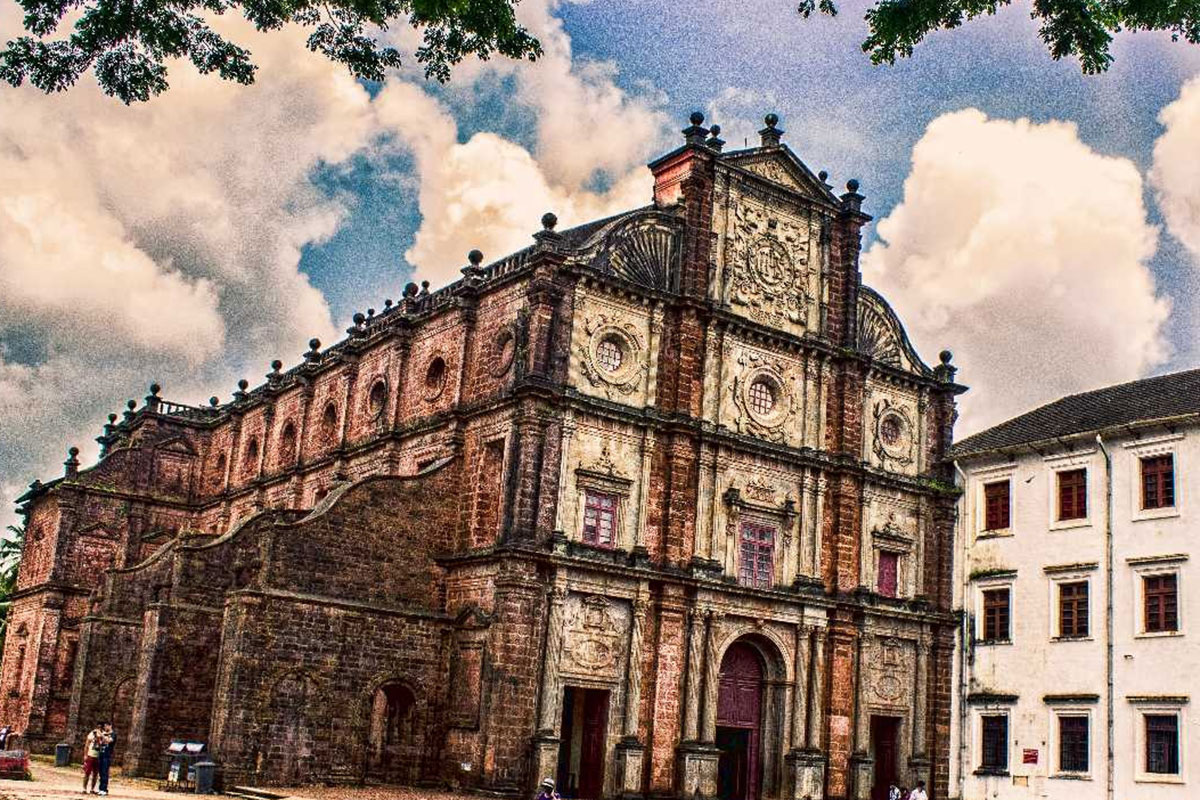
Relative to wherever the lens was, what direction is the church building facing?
facing the viewer and to the right of the viewer

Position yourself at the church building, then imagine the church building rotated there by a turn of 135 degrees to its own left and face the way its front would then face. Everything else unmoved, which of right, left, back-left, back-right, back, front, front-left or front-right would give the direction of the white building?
right

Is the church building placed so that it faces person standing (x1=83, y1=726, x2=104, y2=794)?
no

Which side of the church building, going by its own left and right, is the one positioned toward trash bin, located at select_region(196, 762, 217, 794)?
right
